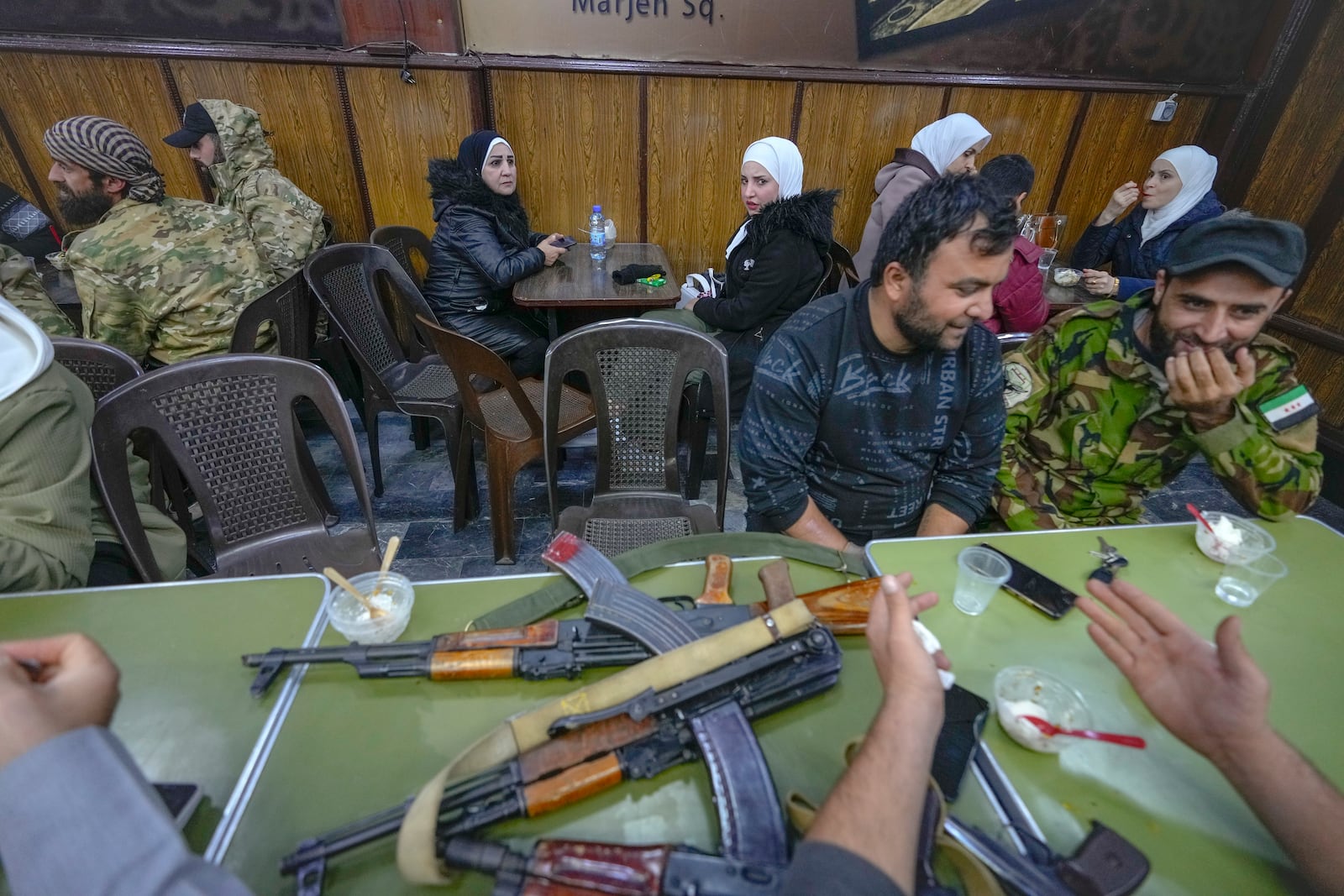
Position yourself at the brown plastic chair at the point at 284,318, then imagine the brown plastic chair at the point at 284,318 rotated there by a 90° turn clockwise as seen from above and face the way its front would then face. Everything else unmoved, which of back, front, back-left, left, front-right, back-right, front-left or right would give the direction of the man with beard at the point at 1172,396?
right

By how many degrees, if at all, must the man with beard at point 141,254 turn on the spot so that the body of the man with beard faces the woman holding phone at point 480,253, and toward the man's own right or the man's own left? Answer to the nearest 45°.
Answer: approximately 135° to the man's own right

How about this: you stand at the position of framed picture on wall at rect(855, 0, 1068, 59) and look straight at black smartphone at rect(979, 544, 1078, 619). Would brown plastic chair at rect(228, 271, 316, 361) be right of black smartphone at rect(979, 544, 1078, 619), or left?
right

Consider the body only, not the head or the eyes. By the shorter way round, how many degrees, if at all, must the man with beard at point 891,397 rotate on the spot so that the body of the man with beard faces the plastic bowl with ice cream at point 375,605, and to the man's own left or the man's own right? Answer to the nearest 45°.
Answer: approximately 90° to the man's own right

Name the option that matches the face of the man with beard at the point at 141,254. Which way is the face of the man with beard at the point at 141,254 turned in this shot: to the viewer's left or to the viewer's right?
to the viewer's left

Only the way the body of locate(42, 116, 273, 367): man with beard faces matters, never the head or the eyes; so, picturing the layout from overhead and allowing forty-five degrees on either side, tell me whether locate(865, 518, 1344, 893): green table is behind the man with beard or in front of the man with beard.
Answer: behind

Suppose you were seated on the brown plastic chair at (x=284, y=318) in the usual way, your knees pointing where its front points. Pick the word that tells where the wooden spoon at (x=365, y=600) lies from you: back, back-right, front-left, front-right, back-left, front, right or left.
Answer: back-left

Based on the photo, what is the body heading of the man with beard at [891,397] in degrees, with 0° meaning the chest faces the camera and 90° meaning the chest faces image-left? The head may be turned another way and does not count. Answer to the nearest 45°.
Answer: approximately 315°

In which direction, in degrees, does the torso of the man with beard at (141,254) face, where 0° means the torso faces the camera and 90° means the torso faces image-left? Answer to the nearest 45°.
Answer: approximately 135°
